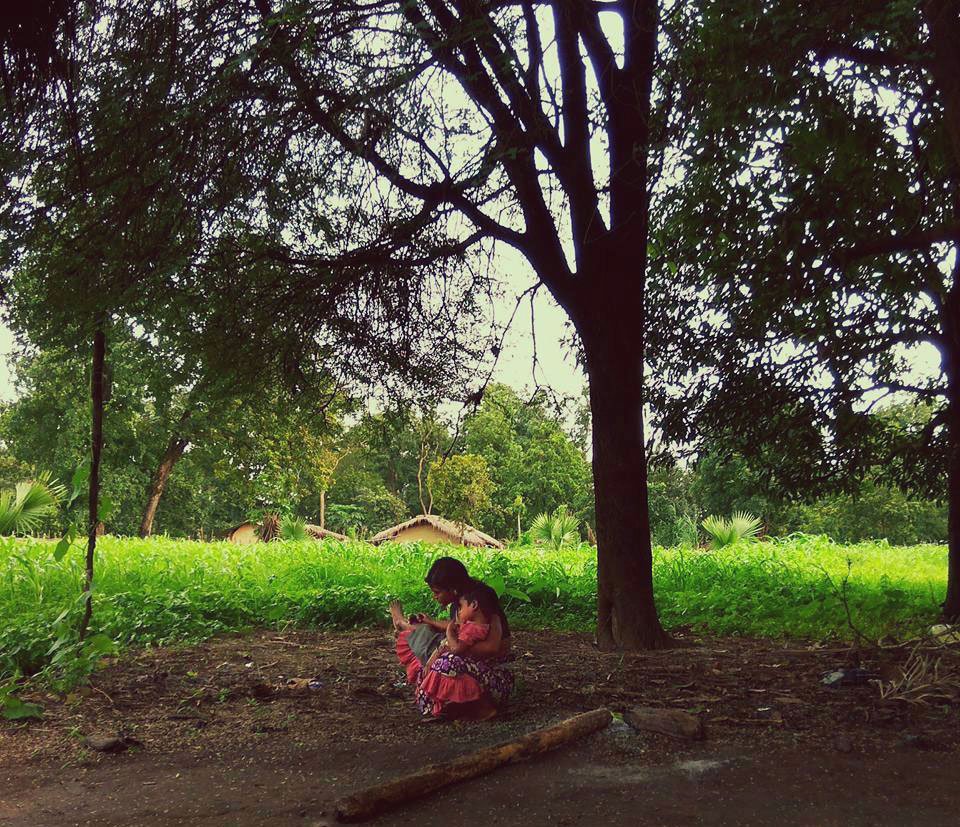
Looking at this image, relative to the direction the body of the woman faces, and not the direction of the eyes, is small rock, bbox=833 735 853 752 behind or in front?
behind

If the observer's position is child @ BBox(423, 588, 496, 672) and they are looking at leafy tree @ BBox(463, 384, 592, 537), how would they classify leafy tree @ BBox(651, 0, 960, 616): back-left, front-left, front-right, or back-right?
front-right

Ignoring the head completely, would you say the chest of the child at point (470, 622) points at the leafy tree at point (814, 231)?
no

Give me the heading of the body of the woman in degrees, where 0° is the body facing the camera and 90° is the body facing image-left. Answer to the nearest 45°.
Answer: approximately 90°

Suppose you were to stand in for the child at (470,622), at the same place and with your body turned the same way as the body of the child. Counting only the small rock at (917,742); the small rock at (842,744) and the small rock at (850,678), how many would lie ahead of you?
0

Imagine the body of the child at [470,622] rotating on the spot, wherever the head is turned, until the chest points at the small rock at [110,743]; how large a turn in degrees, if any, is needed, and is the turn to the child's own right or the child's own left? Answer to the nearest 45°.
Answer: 0° — they already face it

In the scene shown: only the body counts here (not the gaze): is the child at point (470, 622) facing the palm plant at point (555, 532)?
no

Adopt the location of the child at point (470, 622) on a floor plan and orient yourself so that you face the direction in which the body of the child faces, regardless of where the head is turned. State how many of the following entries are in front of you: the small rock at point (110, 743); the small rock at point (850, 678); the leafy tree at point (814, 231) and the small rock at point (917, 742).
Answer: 1

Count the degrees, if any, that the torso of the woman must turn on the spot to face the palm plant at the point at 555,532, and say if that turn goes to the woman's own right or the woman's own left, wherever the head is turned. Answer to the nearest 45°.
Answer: approximately 90° to the woman's own right

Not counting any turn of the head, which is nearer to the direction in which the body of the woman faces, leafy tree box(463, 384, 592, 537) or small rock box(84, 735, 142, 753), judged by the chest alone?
the small rock

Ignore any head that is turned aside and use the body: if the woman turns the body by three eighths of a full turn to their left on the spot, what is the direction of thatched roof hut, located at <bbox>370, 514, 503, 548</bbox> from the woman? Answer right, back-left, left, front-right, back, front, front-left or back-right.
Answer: back-left

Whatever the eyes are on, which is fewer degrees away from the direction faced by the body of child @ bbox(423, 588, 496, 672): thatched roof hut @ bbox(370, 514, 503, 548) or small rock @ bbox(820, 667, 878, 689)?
the thatched roof hut

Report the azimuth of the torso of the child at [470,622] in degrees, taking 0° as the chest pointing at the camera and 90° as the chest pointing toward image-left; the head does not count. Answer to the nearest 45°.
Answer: approximately 90°

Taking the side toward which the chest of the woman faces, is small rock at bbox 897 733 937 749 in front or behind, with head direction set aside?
behind
